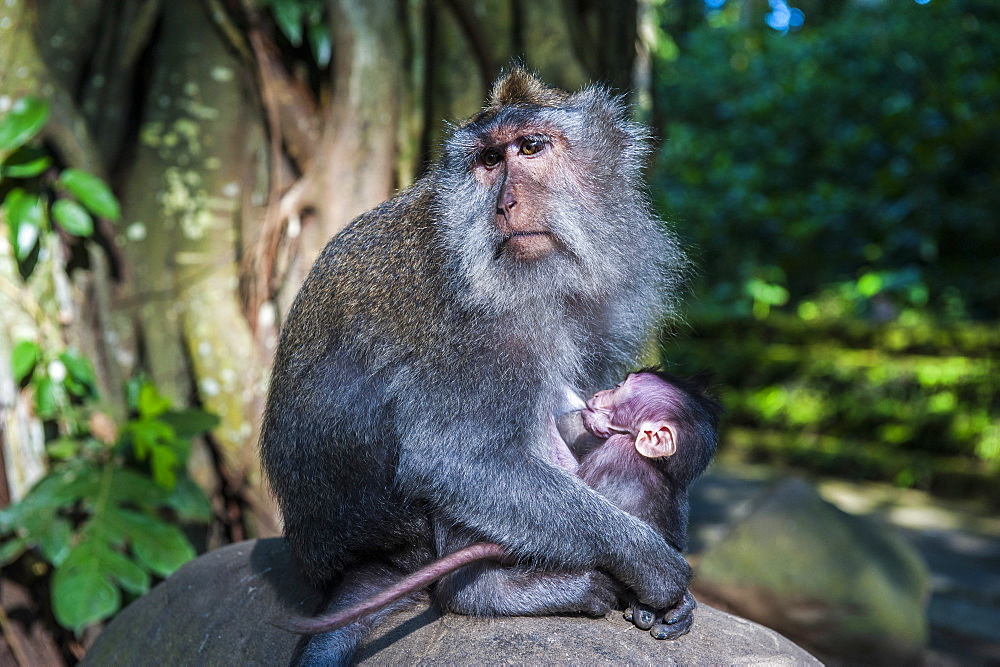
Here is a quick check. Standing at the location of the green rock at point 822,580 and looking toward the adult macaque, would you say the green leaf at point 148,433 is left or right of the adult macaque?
right

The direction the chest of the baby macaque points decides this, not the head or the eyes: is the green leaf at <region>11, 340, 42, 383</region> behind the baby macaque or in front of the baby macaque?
in front

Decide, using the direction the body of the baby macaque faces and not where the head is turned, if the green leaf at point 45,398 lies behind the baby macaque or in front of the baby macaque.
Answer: in front

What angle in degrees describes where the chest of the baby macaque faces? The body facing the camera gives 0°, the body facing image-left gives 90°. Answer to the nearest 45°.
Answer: approximately 90°
